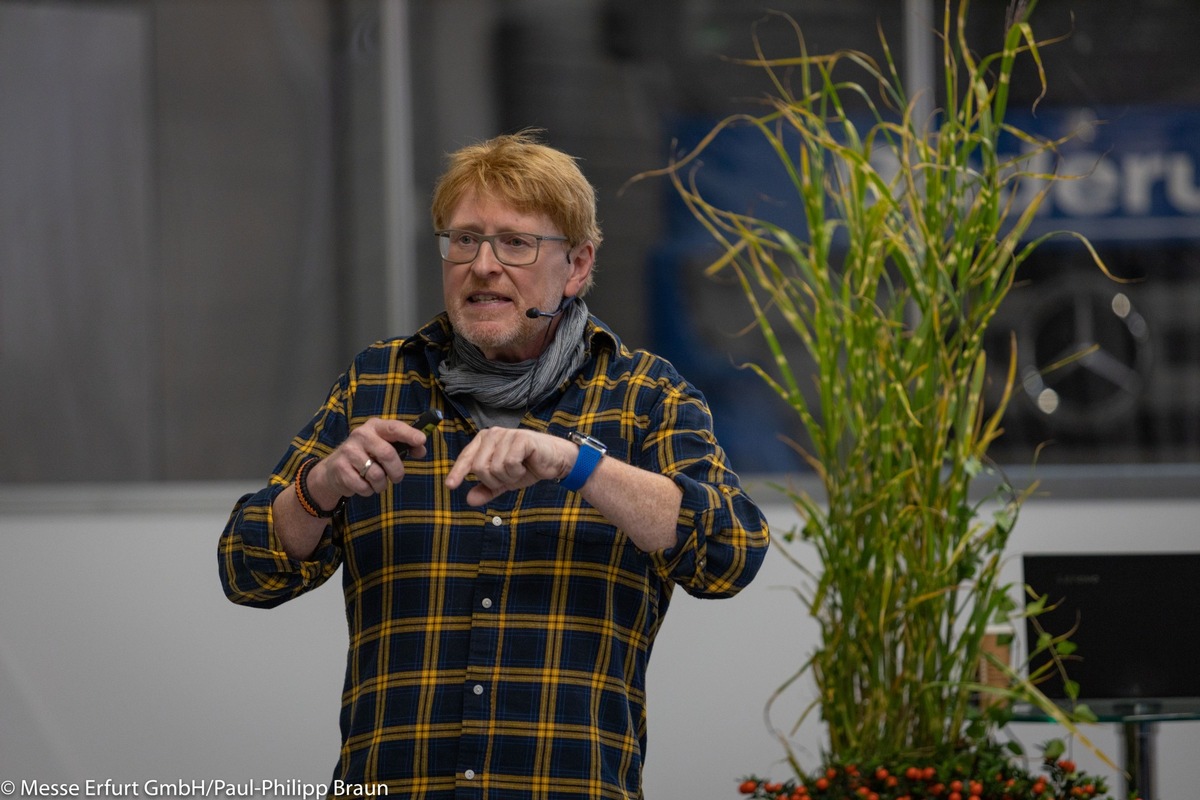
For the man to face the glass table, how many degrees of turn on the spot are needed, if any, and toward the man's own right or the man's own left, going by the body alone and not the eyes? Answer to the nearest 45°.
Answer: approximately 135° to the man's own left

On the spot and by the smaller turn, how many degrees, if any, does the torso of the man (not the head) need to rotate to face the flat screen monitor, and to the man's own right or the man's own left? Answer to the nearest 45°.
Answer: approximately 135° to the man's own left

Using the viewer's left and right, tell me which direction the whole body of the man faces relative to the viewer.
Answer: facing the viewer
